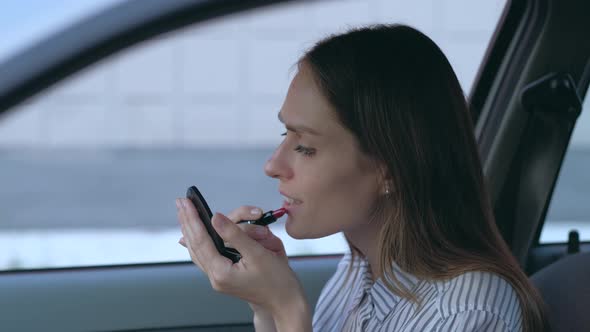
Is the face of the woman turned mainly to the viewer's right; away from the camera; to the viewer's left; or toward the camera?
to the viewer's left

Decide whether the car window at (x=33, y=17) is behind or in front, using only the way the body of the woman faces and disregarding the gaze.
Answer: in front

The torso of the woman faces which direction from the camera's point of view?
to the viewer's left
